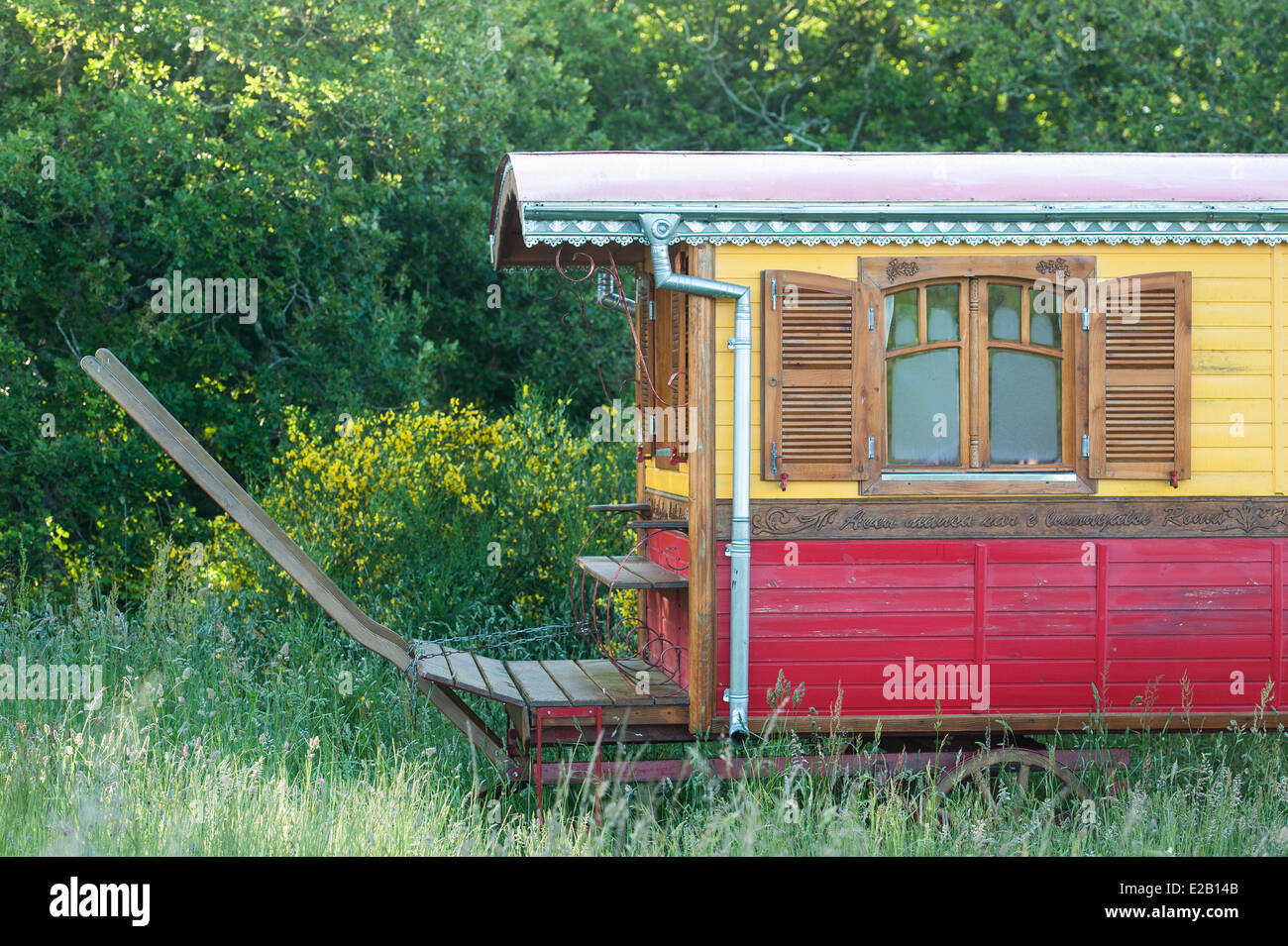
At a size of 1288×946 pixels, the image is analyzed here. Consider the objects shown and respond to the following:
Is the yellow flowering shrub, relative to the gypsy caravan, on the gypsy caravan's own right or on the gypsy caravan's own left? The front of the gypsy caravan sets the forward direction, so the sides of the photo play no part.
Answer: on the gypsy caravan's own right

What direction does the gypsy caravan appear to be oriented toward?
to the viewer's left
